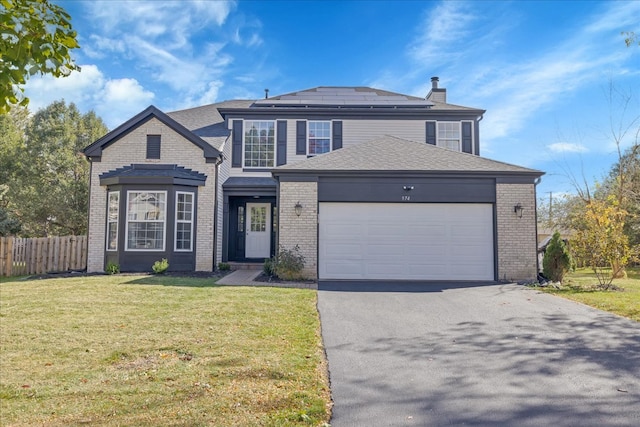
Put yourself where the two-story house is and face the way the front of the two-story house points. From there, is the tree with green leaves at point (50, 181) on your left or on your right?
on your right

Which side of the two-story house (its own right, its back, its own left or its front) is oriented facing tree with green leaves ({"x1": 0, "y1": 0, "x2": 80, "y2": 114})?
front

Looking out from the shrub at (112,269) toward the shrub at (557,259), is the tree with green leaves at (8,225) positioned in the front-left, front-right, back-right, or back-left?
back-left

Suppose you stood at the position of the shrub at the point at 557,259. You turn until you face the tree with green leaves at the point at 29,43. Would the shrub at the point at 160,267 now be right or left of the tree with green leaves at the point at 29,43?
right

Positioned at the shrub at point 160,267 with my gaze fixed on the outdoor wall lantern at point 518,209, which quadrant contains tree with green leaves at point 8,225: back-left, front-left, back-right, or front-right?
back-left

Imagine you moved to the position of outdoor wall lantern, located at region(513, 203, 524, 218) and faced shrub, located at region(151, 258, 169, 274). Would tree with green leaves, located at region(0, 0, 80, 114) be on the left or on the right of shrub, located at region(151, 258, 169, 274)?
left

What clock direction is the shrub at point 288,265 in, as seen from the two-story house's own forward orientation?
The shrub is roughly at 1 o'clock from the two-story house.

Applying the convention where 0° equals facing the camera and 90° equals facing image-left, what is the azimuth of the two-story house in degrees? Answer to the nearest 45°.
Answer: approximately 0°

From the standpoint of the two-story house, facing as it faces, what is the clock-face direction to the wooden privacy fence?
The wooden privacy fence is roughly at 3 o'clock from the two-story house.

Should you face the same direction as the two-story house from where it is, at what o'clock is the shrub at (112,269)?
The shrub is roughly at 3 o'clock from the two-story house.

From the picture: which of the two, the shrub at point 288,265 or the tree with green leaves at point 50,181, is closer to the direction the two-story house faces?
the shrub

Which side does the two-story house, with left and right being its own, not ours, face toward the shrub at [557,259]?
left

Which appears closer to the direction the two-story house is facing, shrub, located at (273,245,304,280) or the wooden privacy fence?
the shrub
